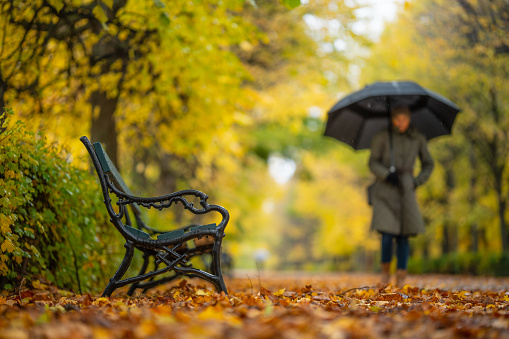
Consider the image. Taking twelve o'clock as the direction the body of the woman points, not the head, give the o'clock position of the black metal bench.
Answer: The black metal bench is roughly at 1 o'clock from the woman.

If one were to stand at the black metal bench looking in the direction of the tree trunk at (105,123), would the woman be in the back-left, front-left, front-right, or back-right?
front-right

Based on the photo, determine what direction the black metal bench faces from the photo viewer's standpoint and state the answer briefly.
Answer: facing to the right of the viewer

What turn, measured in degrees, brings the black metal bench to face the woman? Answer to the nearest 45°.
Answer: approximately 45° to its left

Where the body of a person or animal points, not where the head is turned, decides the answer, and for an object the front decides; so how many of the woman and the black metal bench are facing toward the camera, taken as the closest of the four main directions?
1

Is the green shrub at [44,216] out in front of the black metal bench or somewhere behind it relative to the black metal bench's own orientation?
behind

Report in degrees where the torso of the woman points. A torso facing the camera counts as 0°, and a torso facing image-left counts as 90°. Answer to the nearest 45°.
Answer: approximately 0°

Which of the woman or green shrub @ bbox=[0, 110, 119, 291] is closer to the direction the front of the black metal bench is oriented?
the woman

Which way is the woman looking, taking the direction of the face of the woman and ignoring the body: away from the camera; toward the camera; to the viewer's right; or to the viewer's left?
toward the camera

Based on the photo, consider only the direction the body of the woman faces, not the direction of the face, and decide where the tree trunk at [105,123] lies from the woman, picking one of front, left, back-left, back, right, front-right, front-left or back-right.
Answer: right

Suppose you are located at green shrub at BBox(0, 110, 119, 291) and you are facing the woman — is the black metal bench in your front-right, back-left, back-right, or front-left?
front-right
